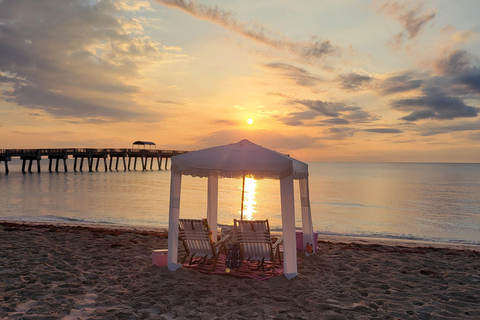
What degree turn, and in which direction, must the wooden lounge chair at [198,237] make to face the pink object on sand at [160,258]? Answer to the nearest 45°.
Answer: approximately 90° to its left

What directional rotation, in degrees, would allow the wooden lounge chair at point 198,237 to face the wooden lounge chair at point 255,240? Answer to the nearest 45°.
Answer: approximately 45° to its right

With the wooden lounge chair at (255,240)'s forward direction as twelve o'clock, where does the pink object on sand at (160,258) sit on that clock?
The pink object on sand is roughly at 8 o'clock from the wooden lounge chair.

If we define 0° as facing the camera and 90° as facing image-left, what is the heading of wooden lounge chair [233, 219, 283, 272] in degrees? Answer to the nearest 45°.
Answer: approximately 225°

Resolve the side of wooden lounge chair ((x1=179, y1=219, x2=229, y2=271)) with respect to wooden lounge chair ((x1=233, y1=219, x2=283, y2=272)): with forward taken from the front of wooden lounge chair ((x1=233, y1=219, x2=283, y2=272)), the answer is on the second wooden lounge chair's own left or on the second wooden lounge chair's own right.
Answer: on the second wooden lounge chair's own left
